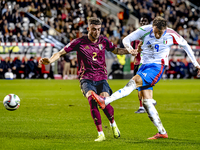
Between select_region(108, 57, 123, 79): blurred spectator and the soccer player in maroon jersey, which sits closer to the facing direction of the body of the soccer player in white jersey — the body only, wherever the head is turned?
the soccer player in maroon jersey

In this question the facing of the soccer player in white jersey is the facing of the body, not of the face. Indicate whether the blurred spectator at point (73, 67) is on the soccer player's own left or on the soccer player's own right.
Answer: on the soccer player's own right

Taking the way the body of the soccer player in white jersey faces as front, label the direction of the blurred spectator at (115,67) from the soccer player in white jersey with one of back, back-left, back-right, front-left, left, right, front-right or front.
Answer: back-right

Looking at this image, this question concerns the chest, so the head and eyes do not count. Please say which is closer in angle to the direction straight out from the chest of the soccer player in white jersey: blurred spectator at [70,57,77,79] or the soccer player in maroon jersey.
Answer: the soccer player in maroon jersey

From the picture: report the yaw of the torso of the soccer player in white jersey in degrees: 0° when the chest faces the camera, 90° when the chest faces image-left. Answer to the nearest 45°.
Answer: approximately 45°

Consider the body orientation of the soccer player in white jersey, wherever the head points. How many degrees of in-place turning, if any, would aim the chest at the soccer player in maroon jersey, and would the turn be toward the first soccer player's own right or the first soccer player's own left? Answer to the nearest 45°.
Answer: approximately 45° to the first soccer player's own right
